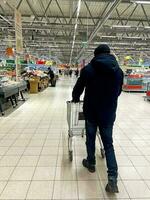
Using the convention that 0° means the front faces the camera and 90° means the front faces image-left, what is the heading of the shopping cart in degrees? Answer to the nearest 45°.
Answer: approximately 180°

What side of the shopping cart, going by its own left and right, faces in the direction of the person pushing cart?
back
